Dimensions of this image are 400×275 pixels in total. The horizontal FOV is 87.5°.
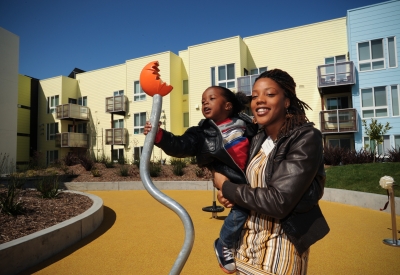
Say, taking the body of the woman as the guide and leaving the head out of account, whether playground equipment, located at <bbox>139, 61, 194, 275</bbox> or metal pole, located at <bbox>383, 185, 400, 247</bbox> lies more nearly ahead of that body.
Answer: the playground equipment

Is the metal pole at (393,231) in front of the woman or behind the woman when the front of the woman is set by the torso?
behind

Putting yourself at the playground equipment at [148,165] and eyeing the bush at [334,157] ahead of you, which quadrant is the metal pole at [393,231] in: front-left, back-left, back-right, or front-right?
front-right

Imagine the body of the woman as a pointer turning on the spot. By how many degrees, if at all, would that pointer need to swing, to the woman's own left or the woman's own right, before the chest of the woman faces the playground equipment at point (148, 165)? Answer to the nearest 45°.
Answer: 0° — they already face it

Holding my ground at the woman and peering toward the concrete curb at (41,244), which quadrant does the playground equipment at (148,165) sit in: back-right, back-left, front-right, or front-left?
front-left
